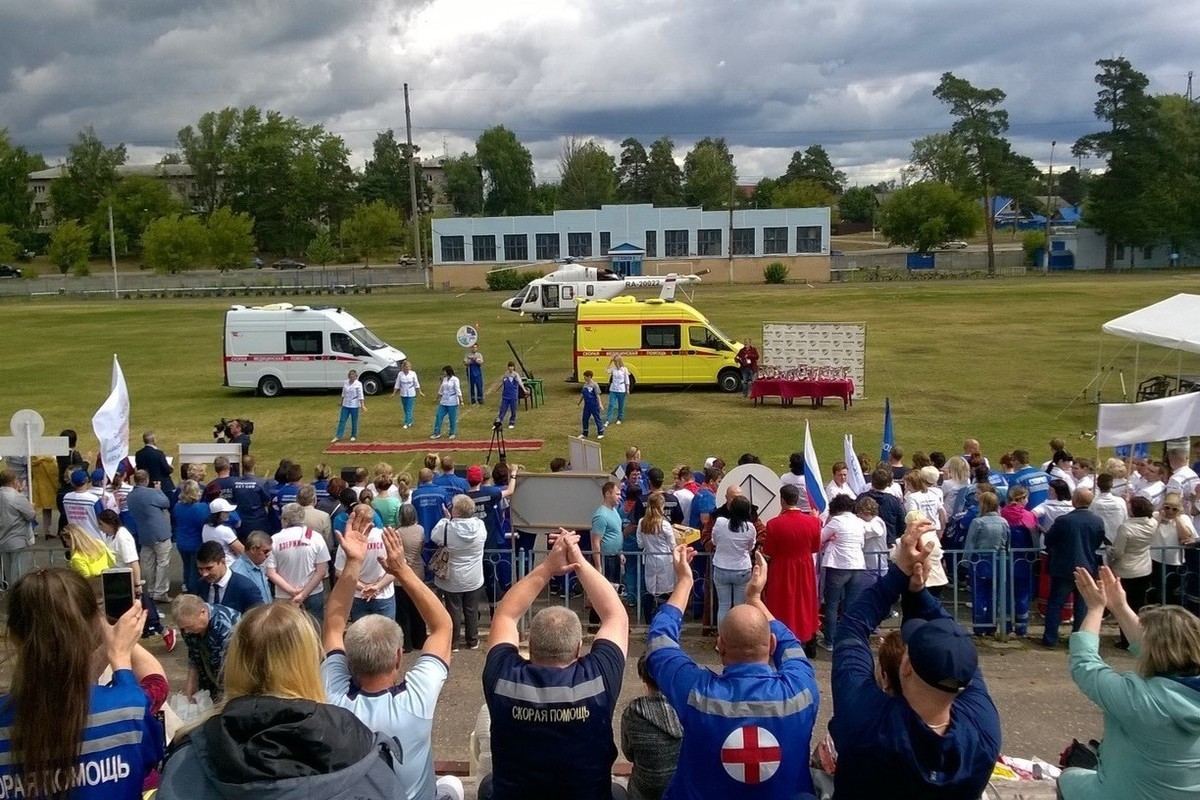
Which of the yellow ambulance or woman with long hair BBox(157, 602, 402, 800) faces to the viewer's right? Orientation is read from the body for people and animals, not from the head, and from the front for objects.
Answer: the yellow ambulance

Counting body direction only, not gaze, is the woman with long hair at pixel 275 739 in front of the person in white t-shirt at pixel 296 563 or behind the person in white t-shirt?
behind

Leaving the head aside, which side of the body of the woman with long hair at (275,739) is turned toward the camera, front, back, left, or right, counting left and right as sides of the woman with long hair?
back

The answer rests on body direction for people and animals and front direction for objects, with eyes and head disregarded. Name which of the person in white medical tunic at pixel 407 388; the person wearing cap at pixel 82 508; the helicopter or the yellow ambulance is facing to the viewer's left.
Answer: the helicopter

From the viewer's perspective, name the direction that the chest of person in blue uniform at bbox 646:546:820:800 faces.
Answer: away from the camera

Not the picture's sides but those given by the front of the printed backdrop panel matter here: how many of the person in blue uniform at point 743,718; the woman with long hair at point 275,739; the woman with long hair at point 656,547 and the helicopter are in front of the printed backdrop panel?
3

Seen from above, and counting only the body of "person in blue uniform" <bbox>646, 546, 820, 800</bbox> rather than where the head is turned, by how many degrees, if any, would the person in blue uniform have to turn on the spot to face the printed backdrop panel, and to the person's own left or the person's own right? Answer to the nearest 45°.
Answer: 0° — they already face it

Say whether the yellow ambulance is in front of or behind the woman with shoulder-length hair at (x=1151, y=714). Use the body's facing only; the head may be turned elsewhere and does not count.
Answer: in front

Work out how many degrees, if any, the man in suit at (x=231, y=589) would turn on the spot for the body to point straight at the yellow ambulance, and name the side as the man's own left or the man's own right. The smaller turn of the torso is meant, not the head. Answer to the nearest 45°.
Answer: approximately 180°

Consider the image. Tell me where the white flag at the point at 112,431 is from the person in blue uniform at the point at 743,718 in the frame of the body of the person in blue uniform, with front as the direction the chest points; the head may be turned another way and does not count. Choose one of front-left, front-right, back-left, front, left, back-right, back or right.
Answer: front-left

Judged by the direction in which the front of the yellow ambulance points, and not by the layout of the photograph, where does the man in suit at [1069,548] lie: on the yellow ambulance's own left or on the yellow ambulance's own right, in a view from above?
on the yellow ambulance's own right

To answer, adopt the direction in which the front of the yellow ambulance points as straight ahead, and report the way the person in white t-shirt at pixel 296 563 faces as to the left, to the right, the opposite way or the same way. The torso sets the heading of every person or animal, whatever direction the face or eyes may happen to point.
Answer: to the left

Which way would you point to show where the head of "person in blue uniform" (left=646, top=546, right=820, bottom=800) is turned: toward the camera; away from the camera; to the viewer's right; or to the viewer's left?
away from the camera

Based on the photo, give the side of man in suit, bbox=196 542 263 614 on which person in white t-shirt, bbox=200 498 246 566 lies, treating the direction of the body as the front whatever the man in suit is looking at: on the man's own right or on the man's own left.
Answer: on the man's own right

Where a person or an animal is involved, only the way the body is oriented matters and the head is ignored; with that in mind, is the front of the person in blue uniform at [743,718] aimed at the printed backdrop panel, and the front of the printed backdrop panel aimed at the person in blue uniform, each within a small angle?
yes

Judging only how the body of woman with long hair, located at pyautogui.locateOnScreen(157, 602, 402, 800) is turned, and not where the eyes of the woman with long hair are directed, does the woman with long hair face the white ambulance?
yes

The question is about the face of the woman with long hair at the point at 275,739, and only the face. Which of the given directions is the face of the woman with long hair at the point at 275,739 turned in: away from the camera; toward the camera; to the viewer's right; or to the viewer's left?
away from the camera

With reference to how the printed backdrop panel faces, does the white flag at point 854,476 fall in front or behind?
in front
